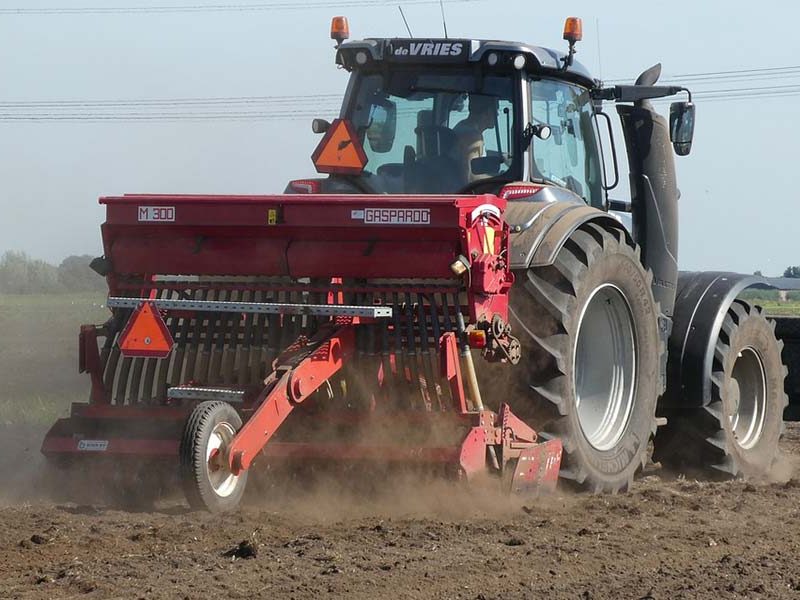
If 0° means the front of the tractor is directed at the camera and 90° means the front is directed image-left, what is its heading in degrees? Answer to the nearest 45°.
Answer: approximately 225°
